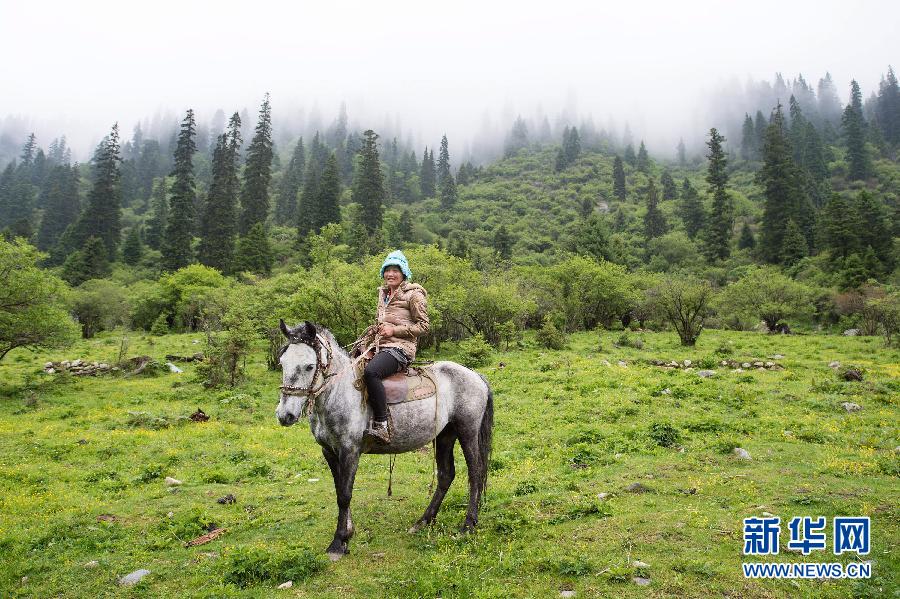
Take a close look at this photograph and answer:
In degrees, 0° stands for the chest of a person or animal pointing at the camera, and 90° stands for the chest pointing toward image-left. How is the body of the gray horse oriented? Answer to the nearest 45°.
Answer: approximately 45°

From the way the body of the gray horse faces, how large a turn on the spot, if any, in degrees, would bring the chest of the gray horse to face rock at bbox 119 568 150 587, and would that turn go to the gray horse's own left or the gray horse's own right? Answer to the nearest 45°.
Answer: approximately 45° to the gray horse's own right

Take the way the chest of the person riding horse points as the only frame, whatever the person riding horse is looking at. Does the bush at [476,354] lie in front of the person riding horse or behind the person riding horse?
behind

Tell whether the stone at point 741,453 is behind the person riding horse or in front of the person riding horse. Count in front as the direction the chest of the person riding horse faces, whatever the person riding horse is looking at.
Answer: behind

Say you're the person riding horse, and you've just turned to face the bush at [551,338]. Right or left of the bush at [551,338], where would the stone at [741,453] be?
right

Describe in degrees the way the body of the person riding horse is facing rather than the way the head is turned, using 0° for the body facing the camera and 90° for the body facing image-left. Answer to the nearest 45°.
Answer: approximately 45°

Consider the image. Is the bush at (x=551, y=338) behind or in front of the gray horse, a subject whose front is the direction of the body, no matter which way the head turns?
behind

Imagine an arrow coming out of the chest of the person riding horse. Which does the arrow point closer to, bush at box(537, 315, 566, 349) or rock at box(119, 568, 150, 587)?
the rock
